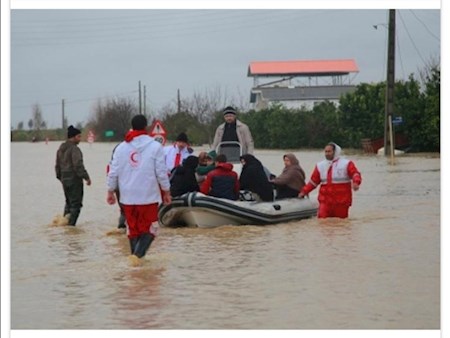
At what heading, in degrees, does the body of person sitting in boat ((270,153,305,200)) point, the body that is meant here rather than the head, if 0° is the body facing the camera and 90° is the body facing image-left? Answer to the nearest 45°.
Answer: approximately 90°

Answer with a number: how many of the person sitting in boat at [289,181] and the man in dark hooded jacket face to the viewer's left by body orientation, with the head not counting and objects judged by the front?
1

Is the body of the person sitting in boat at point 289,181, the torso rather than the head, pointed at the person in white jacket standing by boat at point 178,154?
yes

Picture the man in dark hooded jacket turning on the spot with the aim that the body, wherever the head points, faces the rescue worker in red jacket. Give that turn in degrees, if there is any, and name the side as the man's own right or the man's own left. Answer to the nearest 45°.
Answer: approximately 45° to the man's own right

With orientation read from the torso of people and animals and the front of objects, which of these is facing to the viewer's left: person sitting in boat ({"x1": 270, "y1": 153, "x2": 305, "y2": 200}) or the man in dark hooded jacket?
the person sitting in boat

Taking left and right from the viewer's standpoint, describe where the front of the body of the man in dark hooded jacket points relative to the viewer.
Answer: facing away from the viewer and to the right of the viewer

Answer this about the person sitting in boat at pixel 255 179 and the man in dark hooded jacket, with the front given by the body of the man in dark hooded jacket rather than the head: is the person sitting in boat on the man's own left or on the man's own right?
on the man's own right

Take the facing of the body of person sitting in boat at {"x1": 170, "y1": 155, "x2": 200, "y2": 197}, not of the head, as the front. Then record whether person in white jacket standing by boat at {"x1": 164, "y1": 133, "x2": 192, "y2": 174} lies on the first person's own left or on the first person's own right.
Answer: on the first person's own left

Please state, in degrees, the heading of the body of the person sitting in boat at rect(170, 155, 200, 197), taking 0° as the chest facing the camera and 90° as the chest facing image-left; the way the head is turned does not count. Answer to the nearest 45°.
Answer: approximately 225°

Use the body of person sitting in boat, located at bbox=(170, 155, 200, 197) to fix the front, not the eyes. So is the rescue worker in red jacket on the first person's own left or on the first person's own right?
on the first person's own right
